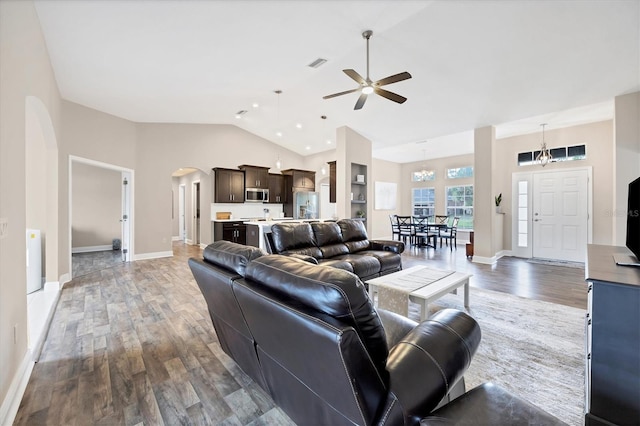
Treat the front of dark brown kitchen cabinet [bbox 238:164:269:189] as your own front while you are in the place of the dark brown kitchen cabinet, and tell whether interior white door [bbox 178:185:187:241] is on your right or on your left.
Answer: on your right

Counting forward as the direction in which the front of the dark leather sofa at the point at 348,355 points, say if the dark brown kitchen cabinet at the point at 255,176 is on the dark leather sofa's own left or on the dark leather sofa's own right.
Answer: on the dark leather sofa's own left

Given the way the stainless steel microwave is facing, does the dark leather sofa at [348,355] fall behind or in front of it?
in front

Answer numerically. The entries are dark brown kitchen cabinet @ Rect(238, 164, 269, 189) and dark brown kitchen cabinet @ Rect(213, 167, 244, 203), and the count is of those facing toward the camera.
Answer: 2

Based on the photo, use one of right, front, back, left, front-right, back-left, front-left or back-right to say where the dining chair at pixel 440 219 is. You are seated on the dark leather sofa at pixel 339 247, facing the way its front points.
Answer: left

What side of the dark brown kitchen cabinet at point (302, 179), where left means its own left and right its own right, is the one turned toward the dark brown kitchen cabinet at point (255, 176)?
right

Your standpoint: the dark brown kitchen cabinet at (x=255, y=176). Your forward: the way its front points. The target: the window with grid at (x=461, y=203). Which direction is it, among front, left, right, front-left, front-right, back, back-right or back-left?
left

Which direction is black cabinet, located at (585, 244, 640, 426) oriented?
to the viewer's left

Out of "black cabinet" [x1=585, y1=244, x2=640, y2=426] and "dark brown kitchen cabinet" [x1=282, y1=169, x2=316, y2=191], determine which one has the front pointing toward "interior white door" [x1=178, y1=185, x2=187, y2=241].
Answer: the black cabinet

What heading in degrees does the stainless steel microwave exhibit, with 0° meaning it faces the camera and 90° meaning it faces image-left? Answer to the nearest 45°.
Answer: approximately 0°

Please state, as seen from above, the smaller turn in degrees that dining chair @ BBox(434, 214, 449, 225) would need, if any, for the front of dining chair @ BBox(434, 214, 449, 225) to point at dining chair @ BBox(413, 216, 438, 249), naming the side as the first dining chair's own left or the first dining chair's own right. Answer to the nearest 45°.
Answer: approximately 45° to the first dining chair's own right
